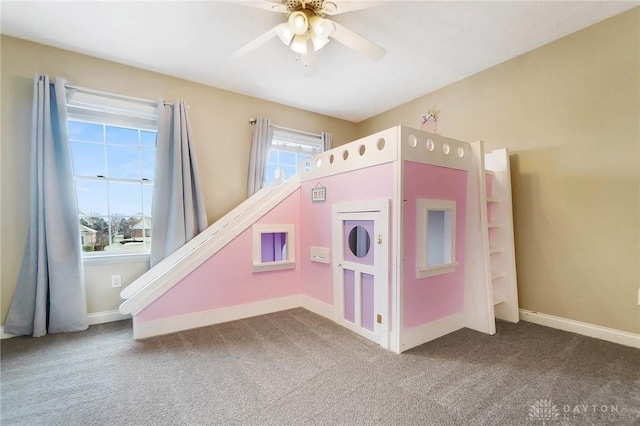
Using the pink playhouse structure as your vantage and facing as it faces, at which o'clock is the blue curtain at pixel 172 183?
The blue curtain is roughly at 2 o'clock from the pink playhouse structure.

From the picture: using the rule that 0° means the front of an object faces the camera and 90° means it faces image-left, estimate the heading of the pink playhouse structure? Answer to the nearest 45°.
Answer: approximately 45°

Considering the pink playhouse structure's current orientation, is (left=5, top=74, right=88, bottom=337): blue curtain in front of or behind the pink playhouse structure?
in front
